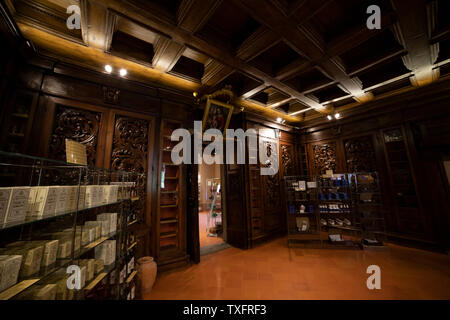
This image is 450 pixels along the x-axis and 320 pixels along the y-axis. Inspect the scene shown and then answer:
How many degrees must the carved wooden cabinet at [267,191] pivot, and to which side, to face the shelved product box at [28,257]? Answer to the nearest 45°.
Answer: approximately 45° to its right

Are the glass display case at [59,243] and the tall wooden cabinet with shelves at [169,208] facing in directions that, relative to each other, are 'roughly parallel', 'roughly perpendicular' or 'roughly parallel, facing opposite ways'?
roughly parallel

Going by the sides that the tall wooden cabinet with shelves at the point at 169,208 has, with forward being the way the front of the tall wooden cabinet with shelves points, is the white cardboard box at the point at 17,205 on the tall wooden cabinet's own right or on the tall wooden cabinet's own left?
on the tall wooden cabinet's own right

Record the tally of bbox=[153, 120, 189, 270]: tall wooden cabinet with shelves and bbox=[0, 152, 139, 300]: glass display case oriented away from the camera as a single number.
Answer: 0

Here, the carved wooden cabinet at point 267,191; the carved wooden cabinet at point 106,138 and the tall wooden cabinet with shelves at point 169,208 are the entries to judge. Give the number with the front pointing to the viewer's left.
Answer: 0

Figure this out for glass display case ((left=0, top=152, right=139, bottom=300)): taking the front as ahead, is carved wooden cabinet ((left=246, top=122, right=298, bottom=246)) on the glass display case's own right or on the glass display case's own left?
on the glass display case's own left

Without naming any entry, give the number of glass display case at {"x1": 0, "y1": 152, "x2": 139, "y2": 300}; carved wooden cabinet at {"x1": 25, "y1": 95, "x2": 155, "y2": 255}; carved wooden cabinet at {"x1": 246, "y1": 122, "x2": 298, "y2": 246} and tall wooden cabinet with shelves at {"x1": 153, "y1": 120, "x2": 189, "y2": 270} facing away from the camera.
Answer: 0

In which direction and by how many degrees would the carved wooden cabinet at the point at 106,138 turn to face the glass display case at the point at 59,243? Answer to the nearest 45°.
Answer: approximately 45° to its right

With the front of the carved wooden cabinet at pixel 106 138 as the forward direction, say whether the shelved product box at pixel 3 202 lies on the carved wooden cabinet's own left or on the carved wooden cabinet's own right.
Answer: on the carved wooden cabinet's own right

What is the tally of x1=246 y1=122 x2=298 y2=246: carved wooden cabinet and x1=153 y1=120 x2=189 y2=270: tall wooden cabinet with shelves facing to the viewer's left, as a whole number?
0

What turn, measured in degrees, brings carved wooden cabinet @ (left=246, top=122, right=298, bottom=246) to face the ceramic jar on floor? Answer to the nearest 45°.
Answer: approximately 90° to its right

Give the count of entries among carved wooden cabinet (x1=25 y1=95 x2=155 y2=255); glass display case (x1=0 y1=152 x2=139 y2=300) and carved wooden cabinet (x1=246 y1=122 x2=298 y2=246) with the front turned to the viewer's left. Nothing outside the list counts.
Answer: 0

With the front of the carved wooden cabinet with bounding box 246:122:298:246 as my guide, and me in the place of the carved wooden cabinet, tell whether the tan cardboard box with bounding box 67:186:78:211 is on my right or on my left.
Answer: on my right

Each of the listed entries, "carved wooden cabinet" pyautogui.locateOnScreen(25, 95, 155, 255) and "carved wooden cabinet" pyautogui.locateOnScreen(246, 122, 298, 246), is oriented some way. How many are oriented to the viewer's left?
0

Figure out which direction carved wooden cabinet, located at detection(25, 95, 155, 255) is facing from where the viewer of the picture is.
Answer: facing the viewer and to the right of the viewer

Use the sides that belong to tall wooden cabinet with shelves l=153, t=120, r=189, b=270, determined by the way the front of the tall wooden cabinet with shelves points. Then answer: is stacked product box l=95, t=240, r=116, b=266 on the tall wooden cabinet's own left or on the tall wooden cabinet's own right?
on the tall wooden cabinet's own right
